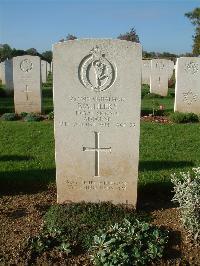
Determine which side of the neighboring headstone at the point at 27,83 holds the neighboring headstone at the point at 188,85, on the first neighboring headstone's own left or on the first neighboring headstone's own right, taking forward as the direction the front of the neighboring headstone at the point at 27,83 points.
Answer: on the first neighboring headstone's own left

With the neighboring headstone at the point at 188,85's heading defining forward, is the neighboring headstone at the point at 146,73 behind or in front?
behind

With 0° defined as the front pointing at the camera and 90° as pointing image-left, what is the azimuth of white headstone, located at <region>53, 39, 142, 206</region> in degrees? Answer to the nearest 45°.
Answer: approximately 0°

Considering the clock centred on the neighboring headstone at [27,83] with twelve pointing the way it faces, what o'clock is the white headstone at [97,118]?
The white headstone is roughly at 12 o'clock from the neighboring headstone.

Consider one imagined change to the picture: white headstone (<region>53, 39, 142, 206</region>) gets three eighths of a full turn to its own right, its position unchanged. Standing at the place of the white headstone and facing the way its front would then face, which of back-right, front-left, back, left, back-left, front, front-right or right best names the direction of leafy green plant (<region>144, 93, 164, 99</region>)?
front-right

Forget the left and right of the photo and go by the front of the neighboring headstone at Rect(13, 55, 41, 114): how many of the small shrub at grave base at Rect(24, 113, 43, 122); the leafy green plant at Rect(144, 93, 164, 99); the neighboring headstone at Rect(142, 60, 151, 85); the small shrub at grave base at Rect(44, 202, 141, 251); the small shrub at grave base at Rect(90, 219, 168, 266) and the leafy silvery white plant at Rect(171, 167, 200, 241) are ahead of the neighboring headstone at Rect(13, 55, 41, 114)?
4
